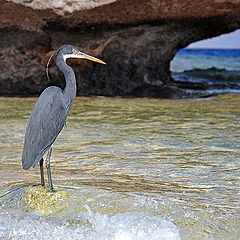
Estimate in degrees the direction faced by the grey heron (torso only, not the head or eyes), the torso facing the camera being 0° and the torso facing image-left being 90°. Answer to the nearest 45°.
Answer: approximately 270°

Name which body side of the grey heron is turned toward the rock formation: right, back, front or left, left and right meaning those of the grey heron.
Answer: left
